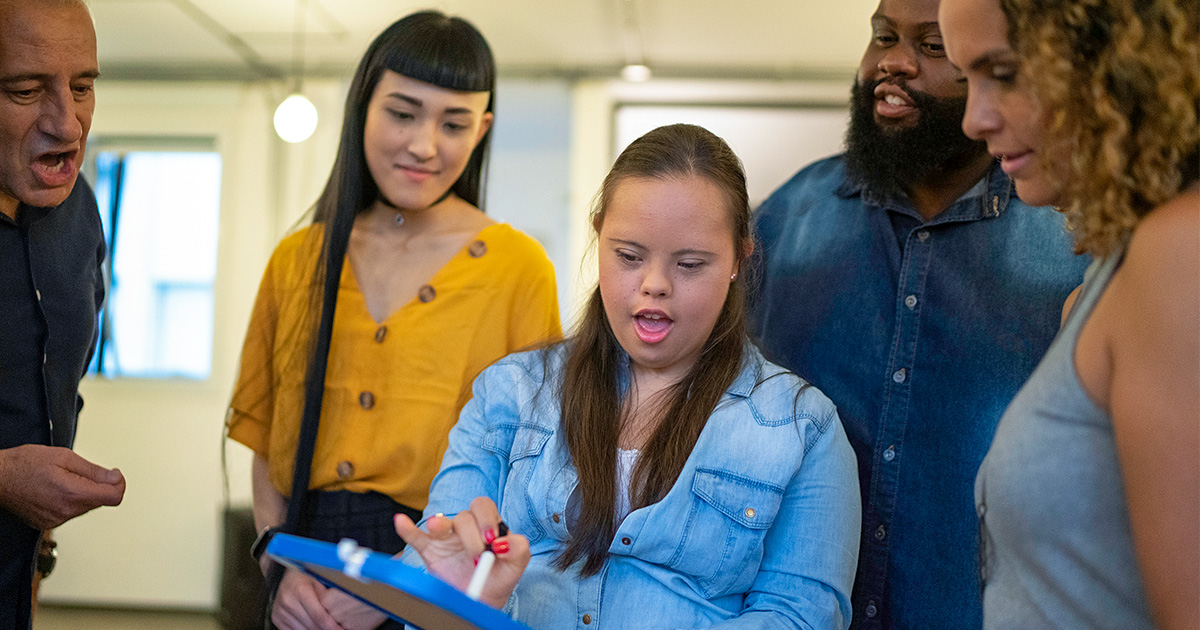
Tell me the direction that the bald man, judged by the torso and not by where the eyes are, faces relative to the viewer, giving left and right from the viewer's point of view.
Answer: facing the viewer and to the right of the viewer

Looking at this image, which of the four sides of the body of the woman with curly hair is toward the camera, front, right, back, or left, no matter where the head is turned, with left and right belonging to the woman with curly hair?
left

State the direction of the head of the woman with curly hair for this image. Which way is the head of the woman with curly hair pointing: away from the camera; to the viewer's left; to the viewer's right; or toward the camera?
to the viewer's left

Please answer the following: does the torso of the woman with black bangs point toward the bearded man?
no

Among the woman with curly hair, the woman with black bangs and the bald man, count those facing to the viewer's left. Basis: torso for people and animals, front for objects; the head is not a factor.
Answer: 1

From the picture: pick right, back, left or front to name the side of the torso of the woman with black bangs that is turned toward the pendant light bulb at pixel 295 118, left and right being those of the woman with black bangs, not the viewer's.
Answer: back

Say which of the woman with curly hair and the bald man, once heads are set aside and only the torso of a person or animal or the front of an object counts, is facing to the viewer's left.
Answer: the woman with curly hair

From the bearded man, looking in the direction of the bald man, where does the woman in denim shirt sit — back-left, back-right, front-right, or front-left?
front-left

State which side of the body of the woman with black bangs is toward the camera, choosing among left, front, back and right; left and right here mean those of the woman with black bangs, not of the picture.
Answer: front

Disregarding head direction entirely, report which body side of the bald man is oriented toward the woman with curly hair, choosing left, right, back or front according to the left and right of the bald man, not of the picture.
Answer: front

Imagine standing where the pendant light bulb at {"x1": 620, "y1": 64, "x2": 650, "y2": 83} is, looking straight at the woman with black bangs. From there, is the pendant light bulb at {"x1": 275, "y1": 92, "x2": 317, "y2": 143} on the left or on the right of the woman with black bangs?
right

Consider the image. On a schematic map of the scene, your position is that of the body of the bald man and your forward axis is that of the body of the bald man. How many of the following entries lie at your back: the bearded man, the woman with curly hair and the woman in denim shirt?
0

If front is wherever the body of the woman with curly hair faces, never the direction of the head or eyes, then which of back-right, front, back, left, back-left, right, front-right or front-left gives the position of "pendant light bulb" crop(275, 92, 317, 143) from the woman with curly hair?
front-right

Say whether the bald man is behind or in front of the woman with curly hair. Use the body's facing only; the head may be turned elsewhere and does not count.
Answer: in front

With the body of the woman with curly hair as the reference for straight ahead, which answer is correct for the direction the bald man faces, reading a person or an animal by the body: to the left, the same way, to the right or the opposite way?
the opposite way

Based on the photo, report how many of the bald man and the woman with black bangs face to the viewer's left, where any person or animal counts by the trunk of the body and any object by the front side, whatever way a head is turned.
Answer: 0

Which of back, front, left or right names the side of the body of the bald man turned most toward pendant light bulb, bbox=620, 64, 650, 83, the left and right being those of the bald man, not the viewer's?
left

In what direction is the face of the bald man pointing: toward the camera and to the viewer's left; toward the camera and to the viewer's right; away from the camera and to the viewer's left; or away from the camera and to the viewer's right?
toward the camera and to the viewer's right

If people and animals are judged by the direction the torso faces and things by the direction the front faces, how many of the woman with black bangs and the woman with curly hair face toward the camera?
1
